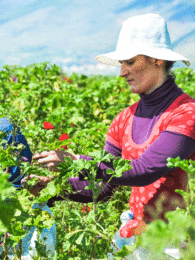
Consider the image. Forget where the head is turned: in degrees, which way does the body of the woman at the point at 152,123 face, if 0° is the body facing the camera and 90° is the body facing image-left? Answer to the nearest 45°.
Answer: approximately 45°

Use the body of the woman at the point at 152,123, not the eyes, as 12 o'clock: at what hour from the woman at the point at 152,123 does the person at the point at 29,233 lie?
the person at the point at 29,233 is roughly at 1 o'clock from the woman at the point at 152,123.

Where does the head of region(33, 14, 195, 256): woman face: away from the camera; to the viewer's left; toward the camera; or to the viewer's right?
to the viewer's left
